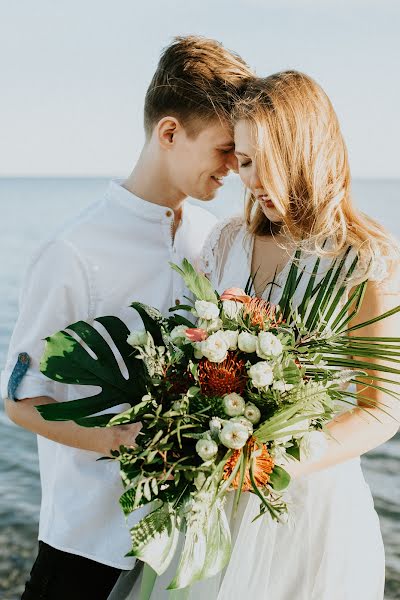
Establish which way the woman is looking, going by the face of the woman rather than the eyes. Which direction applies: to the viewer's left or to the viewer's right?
to the viewer's left
